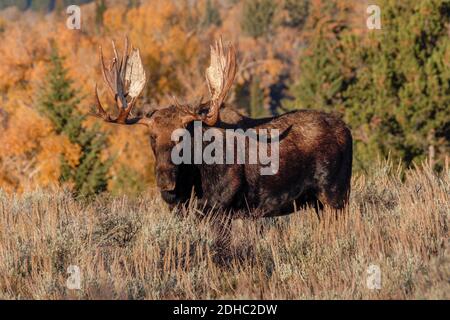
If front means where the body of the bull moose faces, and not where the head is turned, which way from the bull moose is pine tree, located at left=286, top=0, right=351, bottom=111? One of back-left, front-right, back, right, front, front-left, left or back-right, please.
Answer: back-right

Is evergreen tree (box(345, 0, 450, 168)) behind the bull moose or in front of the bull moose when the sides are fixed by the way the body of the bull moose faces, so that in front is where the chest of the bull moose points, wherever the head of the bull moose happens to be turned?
behind

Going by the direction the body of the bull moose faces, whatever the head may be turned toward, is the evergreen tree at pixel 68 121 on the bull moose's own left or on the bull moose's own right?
on the bull moose's own right

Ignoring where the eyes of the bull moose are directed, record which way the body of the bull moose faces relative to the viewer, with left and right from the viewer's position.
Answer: facing the viewer and to the left of the viewer
